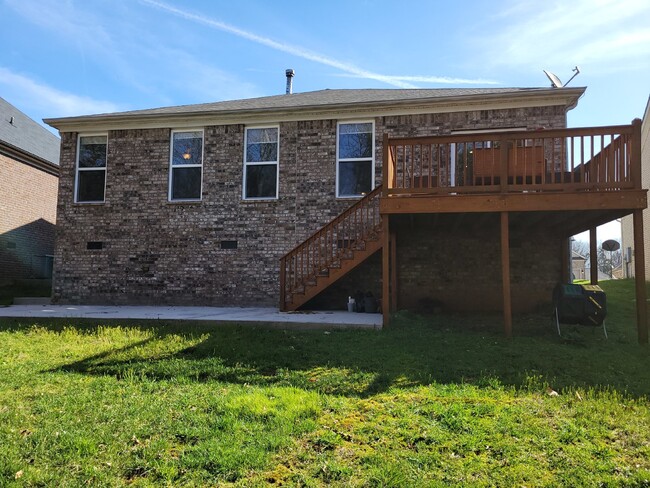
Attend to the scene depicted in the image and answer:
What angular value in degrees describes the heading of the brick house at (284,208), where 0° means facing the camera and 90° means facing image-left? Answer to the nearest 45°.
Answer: approximately 180°

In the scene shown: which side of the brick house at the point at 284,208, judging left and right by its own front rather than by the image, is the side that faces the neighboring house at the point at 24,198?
left

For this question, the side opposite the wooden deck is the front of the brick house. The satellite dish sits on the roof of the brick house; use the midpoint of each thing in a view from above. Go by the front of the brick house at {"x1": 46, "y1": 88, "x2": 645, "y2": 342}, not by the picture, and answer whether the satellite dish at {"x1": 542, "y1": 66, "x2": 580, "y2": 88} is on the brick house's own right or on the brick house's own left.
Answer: on the brick house's own right
